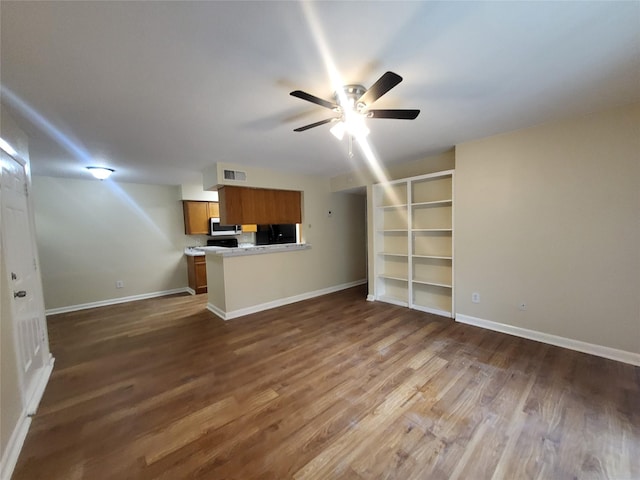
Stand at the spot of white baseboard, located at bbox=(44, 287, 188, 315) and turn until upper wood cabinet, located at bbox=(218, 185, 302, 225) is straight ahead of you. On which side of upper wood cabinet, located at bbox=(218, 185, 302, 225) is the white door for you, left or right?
right

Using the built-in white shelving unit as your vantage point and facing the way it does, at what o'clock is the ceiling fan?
The ceiling fan is roughly at 11 o'clock from the built-in white shelving unit.

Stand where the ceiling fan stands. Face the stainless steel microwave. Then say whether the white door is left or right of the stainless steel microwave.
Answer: left

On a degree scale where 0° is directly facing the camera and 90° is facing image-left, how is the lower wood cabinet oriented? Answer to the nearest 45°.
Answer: approximately 315°

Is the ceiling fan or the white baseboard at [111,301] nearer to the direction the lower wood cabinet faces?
the ceiling fan

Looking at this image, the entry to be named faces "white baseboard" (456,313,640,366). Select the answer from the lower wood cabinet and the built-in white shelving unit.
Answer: the lower wood cabinet

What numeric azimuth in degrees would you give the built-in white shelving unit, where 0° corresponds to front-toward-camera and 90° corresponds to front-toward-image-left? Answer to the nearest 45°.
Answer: approximately 45°

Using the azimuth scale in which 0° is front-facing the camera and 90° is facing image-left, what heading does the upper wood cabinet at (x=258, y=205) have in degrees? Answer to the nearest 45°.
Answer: approximately 315°

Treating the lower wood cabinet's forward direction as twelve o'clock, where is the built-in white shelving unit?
The built-in white shelving unit is roughly at 12 o'clock from the lower wood cabinet.
